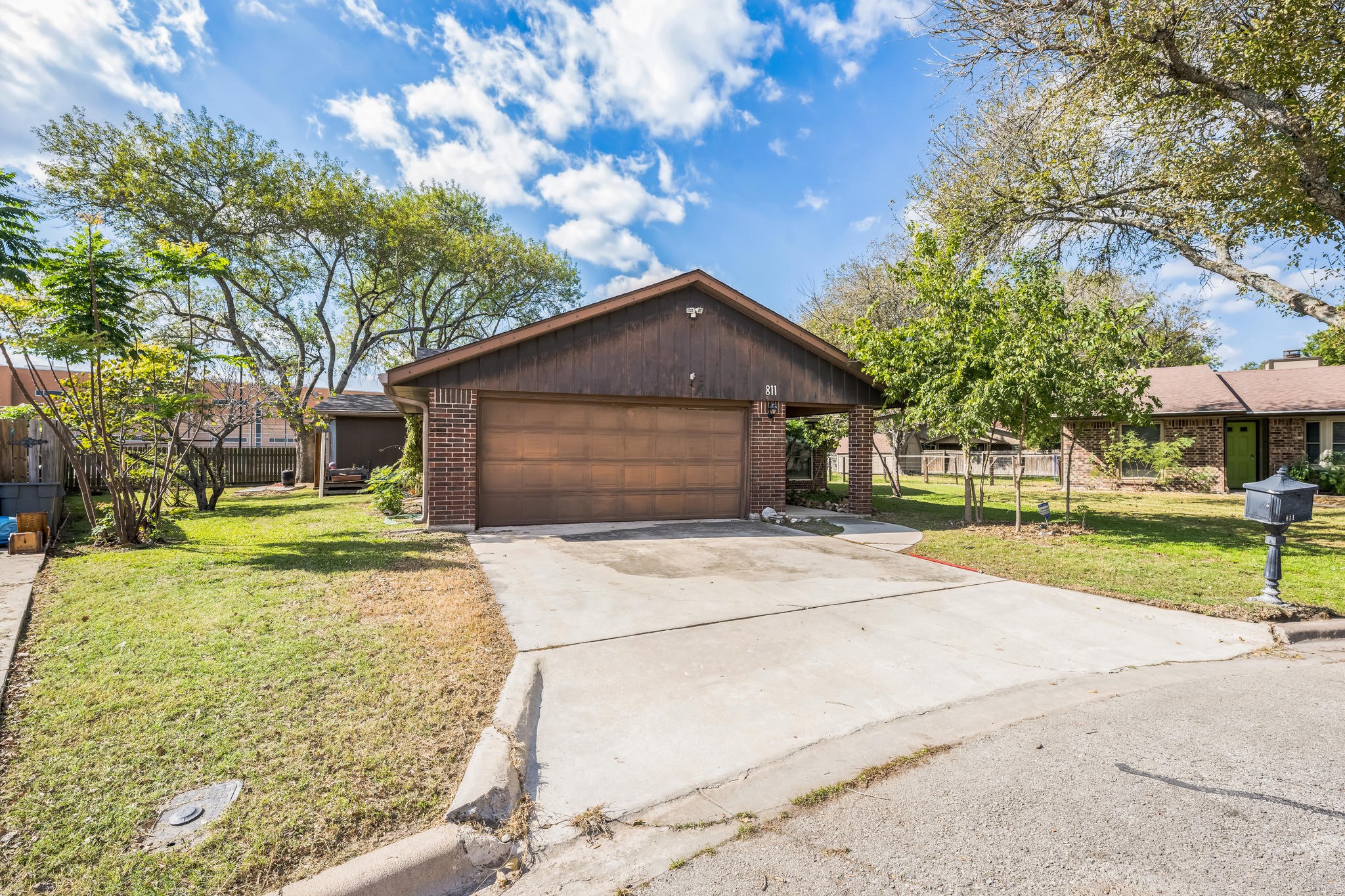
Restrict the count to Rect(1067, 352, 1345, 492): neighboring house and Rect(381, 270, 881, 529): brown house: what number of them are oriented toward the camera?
2

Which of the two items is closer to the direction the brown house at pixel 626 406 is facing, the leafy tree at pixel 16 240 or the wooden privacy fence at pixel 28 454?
the leafy tree

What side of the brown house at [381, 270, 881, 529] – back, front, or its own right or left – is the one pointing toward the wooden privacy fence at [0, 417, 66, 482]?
right

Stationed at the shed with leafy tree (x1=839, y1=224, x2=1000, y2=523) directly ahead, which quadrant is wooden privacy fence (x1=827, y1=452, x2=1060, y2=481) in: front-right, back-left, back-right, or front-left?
front-left

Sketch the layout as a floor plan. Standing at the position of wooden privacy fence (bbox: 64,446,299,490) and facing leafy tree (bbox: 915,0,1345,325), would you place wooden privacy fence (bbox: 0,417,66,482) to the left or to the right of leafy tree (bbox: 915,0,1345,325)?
right

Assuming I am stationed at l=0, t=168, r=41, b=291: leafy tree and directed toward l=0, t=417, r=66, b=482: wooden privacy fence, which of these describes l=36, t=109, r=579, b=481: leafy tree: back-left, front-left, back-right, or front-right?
front-right

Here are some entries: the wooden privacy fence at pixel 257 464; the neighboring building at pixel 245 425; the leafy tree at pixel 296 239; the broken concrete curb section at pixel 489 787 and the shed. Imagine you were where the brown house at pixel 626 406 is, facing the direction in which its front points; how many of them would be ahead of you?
1

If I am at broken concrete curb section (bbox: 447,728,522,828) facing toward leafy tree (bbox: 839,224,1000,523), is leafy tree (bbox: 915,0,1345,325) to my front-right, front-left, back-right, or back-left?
front-right

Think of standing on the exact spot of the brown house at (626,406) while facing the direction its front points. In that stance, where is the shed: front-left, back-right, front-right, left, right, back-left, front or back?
back-right

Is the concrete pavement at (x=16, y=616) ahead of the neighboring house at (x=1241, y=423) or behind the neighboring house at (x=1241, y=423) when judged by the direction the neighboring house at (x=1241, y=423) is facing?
ahead

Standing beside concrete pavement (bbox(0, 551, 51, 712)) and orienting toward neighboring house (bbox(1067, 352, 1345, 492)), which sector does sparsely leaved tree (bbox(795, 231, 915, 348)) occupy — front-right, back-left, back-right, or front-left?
front-left

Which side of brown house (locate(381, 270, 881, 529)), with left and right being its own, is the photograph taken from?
front

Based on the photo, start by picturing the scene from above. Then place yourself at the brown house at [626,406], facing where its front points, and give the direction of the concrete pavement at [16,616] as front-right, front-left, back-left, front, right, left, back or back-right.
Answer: front-right

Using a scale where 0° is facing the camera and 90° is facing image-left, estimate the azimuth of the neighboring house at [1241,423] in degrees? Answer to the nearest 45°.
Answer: approximately 0°

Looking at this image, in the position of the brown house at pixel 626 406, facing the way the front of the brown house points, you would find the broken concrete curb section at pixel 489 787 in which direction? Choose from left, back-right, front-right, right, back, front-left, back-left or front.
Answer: front

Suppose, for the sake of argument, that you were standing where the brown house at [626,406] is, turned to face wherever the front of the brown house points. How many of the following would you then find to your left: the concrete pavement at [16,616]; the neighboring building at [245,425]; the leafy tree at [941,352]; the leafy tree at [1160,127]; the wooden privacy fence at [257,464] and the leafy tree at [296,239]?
2
